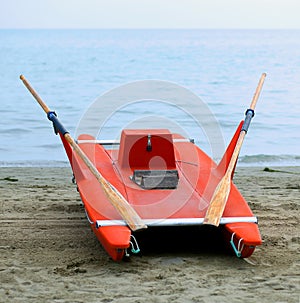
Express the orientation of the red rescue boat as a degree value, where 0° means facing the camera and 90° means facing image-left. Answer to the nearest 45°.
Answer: approximately 180°
